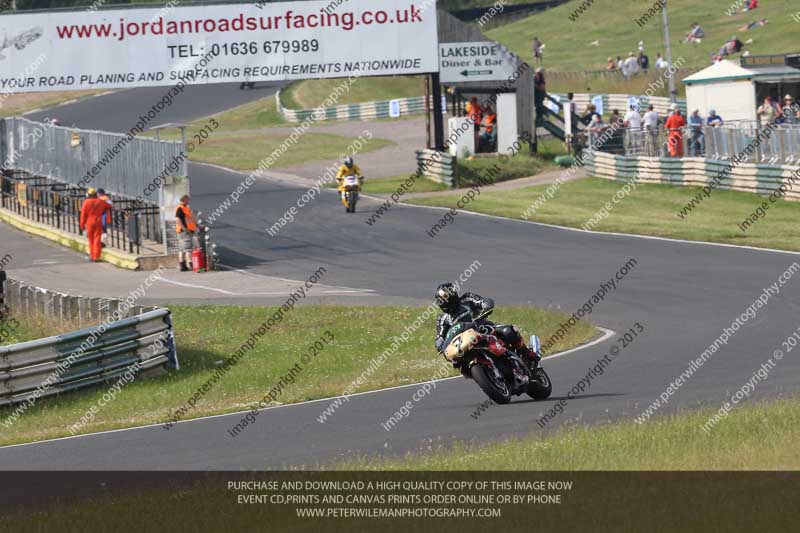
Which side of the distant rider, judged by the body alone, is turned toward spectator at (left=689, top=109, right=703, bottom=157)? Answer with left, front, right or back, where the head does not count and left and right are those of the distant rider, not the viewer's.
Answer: left

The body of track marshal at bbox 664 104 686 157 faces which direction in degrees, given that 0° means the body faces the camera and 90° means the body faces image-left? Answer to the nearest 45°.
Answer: approximately 0°

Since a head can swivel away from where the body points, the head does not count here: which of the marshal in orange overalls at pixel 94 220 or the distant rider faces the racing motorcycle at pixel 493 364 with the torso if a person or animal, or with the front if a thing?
the distant rider

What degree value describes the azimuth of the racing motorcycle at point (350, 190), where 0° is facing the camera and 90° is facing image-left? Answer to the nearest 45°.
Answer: approximately 0°

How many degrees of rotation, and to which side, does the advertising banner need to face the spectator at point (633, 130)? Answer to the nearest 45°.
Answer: approximately 90° to its left
